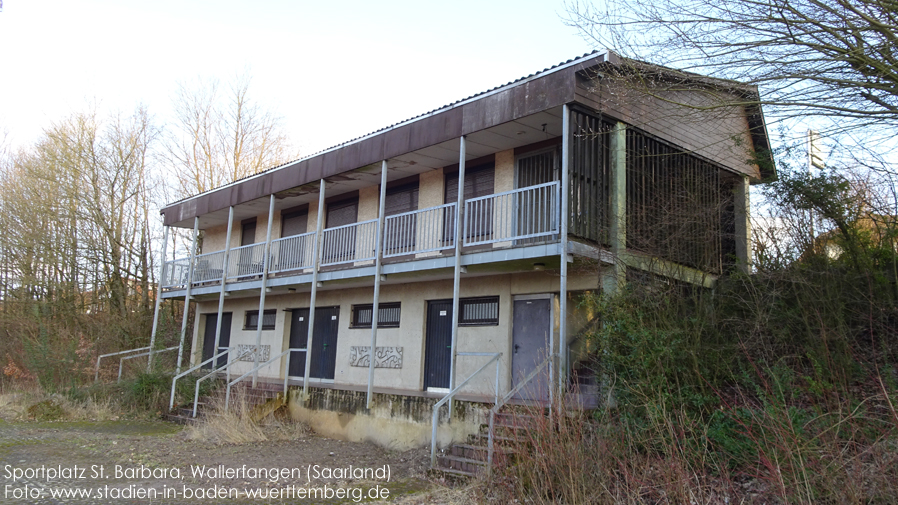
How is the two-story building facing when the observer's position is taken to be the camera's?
facing the viewer and to the left of the viewer
